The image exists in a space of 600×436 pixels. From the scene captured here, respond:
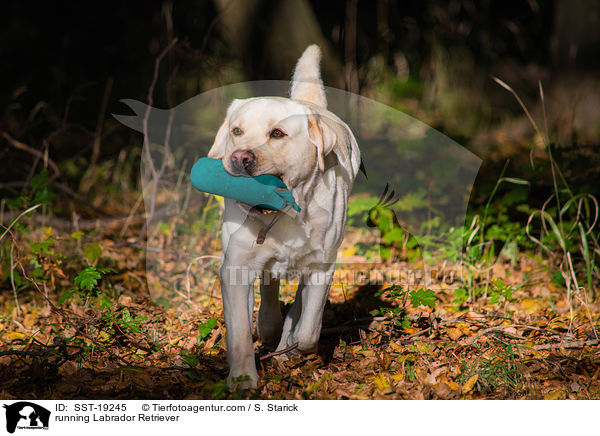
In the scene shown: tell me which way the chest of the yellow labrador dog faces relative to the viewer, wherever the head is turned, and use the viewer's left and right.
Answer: facing the viewer

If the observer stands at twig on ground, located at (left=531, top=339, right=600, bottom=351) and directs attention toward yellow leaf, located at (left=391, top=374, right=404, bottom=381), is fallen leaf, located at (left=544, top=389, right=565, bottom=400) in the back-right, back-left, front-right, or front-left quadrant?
front-left

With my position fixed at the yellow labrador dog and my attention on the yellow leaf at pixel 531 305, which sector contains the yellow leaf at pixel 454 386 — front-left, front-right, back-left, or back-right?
front-right

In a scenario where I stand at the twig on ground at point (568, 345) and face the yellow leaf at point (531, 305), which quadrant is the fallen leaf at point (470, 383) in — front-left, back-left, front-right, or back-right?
back-left

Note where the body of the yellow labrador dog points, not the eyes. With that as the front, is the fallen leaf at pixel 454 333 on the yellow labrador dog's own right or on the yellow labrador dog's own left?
on the yellow labrador dog's own left

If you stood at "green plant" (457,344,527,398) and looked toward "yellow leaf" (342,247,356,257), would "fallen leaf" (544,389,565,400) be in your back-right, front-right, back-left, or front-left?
back-right

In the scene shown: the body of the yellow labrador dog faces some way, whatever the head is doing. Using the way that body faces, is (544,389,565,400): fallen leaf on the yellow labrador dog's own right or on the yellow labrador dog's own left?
on the yellow labrador dog's own left

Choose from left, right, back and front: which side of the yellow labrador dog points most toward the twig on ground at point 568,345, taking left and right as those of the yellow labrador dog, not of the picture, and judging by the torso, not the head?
left

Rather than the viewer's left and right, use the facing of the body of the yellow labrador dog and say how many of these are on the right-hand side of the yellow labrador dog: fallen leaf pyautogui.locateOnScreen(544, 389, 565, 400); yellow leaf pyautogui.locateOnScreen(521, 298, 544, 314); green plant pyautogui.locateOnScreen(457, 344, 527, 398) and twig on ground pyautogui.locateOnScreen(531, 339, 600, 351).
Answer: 0

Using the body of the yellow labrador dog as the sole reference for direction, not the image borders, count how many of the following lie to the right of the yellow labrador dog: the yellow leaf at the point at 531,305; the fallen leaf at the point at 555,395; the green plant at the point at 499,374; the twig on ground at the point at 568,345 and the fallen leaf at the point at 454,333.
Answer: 0

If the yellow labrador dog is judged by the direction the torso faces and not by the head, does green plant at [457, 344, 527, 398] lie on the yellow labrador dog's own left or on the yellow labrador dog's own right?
on the yellow labrador dog's own left
